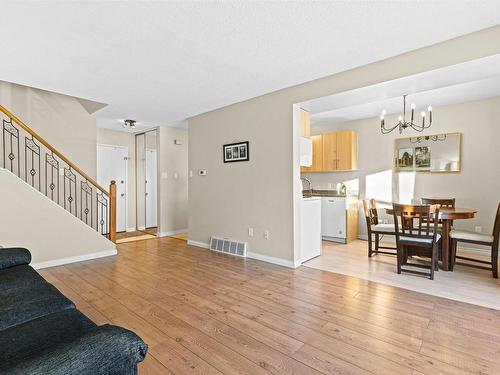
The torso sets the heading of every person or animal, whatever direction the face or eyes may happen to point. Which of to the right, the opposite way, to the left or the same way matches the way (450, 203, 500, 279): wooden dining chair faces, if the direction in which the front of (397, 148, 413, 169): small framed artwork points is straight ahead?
to the right

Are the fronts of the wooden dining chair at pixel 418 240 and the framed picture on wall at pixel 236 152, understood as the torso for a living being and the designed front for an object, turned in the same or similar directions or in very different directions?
very different directions

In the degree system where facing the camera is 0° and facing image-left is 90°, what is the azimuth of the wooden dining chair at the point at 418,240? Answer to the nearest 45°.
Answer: approximately 180°

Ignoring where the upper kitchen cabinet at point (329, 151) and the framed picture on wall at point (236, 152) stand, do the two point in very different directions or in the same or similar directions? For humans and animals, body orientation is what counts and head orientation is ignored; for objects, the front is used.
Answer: same or similar directions

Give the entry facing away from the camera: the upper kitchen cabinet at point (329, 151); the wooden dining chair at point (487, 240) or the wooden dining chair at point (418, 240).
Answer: the wooden dining chair at point (418, 240)

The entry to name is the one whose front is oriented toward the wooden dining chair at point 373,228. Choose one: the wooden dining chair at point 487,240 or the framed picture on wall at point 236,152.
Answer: the wooden dining chair at point 487,240

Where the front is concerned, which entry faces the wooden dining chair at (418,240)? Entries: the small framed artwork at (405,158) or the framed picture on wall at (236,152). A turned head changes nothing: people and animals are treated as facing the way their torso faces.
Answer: the small framed artwork

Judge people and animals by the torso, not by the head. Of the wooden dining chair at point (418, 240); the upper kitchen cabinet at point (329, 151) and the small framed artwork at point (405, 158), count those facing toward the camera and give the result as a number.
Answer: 2

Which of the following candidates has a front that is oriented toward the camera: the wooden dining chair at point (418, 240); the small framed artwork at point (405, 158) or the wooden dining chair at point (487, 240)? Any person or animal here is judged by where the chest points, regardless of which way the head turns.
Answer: the small framed artwork

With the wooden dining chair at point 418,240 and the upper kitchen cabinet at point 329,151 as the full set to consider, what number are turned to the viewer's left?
0

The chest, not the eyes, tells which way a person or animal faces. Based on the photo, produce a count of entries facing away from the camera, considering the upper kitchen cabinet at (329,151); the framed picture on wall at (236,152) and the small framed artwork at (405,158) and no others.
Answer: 0

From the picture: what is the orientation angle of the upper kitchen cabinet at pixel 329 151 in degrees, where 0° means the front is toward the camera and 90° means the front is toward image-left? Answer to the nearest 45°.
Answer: approximately 0°

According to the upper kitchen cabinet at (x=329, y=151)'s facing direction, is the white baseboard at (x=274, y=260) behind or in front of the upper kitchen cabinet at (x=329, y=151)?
in front

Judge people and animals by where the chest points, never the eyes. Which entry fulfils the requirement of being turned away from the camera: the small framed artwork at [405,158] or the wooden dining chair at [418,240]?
the wooden dining chair

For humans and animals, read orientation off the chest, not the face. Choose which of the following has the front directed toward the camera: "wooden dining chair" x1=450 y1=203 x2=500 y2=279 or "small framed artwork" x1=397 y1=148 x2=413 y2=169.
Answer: the small framed artwork

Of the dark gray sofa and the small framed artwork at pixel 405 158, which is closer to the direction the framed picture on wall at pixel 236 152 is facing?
the dark gray sofa

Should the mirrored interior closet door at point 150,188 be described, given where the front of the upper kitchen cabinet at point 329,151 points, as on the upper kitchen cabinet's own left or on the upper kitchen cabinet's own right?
on the upper kitchen cabinet's own right

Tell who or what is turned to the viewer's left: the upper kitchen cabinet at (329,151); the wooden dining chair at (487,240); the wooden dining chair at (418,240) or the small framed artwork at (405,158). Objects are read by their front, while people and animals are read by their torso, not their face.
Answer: the wooden dining chair at (487,240)
